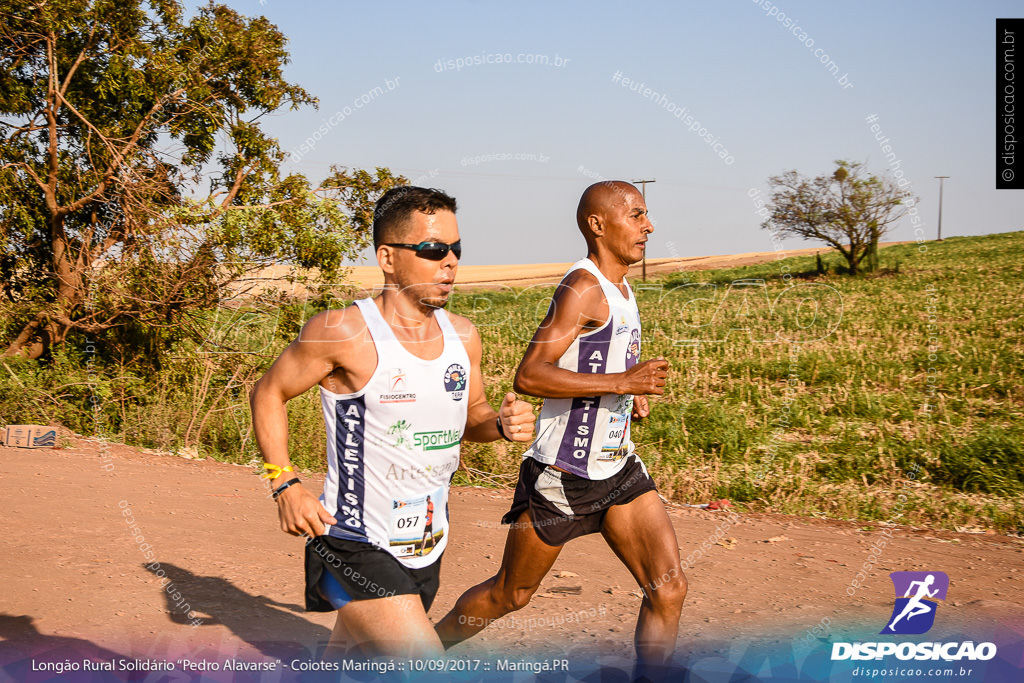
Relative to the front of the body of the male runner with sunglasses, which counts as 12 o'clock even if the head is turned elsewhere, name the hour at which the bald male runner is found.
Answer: The bald male runner is roughly at 9 o'clock from the male runner with sunglasses.

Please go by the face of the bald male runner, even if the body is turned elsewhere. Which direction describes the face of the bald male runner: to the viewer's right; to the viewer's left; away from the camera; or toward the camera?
to the viewer's right

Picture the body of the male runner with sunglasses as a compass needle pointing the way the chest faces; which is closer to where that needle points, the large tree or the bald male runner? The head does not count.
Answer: the bald male runner

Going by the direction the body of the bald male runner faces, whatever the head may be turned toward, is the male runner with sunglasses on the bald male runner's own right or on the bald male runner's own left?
on the bald male runner's own right

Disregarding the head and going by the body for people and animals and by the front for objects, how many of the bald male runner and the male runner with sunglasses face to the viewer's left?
0

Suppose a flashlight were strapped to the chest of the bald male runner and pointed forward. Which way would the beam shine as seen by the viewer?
to the viewer's right

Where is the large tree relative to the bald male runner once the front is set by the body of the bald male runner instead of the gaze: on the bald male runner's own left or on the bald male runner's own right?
on the bald male runner's own left
